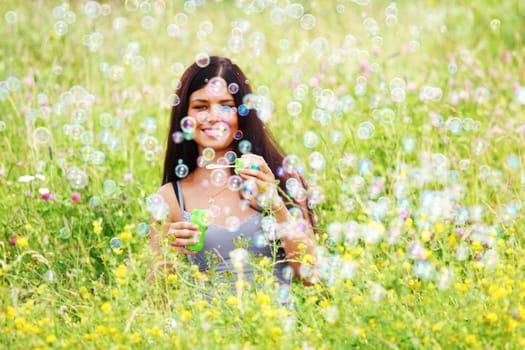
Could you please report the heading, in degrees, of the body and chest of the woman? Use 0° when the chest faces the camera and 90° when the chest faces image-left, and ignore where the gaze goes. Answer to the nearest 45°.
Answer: approximately 0°

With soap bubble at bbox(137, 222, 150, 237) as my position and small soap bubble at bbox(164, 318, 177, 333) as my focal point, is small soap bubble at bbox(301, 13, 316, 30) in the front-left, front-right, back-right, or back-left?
back-left

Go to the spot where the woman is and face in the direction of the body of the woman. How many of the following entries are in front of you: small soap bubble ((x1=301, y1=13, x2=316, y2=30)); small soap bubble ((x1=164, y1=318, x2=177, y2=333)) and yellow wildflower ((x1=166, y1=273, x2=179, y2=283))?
2

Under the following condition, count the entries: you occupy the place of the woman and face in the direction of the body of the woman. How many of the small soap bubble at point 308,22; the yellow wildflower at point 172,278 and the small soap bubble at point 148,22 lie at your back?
2

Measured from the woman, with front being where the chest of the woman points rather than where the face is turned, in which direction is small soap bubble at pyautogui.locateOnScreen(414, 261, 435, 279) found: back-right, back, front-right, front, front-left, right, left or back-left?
front-left

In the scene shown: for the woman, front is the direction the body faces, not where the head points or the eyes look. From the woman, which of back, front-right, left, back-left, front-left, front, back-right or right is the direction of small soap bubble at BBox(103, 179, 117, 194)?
back-right

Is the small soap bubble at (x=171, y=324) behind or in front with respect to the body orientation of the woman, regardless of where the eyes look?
in front

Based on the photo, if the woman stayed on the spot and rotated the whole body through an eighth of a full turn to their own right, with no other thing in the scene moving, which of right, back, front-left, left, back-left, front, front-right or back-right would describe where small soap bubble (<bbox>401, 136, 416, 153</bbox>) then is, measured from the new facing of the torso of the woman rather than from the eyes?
back

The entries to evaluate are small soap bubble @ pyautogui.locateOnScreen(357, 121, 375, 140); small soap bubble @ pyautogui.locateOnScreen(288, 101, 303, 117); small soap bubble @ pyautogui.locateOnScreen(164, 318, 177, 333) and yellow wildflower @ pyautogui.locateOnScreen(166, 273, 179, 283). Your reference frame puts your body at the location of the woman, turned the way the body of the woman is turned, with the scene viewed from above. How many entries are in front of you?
2

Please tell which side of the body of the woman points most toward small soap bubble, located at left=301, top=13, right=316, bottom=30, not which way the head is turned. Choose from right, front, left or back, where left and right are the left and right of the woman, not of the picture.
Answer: back
